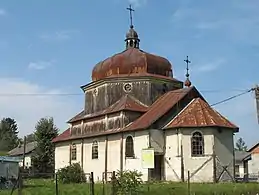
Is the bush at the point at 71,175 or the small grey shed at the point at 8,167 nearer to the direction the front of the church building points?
the bush

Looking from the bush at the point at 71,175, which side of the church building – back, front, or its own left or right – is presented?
front
